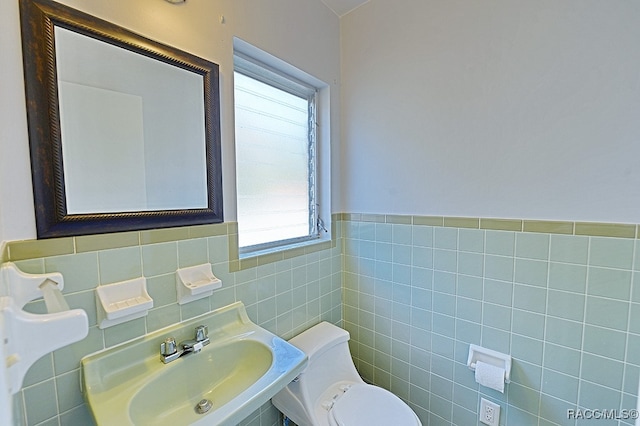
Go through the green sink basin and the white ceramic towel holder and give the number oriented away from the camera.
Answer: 0

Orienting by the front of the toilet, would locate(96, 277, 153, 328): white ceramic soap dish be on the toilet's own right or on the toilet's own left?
on the toilet's own right

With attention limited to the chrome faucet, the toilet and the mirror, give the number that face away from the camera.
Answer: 0

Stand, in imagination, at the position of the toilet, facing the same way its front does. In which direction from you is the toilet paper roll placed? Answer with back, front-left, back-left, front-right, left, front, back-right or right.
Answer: front-left

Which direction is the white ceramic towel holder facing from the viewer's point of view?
to the viewer's right

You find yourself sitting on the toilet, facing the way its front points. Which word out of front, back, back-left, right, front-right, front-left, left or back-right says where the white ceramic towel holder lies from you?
right

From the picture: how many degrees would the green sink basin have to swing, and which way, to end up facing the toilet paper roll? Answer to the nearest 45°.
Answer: approximately 45° to its left

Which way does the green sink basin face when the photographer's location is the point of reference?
facing the viewer and to the right of the viewer

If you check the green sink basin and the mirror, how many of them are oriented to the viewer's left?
0
